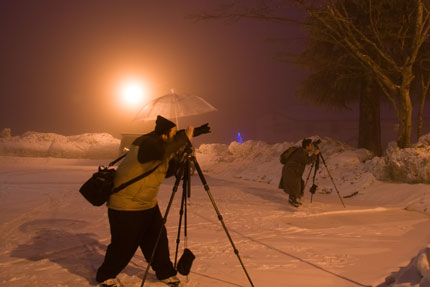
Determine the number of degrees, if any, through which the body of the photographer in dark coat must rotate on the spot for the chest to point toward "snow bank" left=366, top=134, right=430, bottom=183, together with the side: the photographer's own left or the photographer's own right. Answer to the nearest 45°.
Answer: approximately 45° to the photographer's own left

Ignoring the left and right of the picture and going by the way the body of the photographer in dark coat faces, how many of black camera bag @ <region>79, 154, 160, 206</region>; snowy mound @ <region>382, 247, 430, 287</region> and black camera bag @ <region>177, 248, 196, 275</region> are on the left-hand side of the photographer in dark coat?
0

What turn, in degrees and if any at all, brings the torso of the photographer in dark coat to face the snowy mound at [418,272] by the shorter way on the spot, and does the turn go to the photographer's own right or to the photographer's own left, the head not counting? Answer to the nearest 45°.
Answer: approximately 90° to the photographer's own right

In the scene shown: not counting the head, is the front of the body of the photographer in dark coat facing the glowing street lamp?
no

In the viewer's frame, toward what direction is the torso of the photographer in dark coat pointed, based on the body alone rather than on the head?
to the viewer's right

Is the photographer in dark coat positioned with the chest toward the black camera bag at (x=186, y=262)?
no

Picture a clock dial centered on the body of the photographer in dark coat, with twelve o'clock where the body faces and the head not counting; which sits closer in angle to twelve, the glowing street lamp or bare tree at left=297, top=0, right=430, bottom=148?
the bare tree

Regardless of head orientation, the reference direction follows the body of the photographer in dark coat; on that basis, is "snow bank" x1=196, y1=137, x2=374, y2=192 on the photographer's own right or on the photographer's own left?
on the photographer's own left

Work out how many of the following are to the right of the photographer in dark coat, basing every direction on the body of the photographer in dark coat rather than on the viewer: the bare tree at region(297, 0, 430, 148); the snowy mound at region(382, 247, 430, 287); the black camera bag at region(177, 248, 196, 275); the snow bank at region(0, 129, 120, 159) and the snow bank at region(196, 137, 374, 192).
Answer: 2

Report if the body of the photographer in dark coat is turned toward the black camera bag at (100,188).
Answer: no

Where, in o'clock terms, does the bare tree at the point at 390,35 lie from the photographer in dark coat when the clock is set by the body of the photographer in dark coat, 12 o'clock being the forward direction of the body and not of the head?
The bare tree is roughly at 10 o'clock from the photographer in dark coat.
